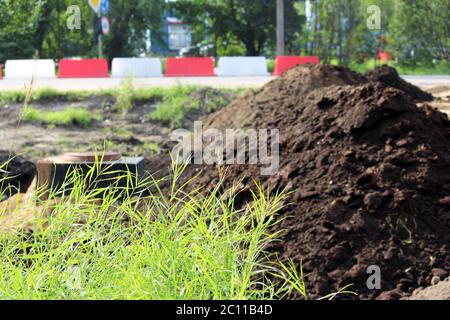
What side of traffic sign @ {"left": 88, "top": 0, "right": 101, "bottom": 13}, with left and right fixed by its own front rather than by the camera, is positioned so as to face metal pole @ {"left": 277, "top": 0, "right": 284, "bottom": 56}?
left

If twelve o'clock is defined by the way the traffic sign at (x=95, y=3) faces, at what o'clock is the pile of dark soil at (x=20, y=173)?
The pile of dark soil is roughly at 12 o'clock from the traffic sign.

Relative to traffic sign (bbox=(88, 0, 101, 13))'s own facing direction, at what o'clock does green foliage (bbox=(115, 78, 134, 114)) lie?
The green foliage is roughly at 12 o'clock from the traffic sign.

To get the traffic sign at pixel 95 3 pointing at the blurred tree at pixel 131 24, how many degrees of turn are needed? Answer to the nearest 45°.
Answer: approximately 180°

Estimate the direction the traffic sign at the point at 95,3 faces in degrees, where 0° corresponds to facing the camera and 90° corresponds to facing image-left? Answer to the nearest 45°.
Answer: approximately 0°

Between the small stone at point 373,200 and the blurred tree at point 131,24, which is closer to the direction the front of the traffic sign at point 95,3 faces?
the small stone

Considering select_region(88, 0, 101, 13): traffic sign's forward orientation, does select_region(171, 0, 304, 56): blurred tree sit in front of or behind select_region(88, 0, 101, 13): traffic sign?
behind

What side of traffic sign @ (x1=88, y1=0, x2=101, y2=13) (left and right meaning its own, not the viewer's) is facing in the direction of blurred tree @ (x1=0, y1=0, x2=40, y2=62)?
right

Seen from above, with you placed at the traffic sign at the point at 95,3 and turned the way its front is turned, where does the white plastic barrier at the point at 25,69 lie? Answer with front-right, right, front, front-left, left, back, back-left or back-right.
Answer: front-right

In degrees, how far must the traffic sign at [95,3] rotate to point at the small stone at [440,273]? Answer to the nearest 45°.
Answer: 0° — it already faces it

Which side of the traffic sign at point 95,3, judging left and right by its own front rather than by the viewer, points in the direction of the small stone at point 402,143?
front

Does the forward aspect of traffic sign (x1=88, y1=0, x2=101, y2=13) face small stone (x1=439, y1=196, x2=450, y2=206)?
yes

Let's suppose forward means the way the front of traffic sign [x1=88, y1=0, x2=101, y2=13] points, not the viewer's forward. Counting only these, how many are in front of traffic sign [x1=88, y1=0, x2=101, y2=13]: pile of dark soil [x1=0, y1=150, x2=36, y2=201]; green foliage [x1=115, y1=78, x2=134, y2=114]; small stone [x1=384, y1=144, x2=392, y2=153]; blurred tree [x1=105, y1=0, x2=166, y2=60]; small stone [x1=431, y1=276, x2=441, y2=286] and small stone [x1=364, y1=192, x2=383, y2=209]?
5

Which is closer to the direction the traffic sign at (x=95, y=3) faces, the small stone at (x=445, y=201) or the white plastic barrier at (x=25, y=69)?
the small stone
